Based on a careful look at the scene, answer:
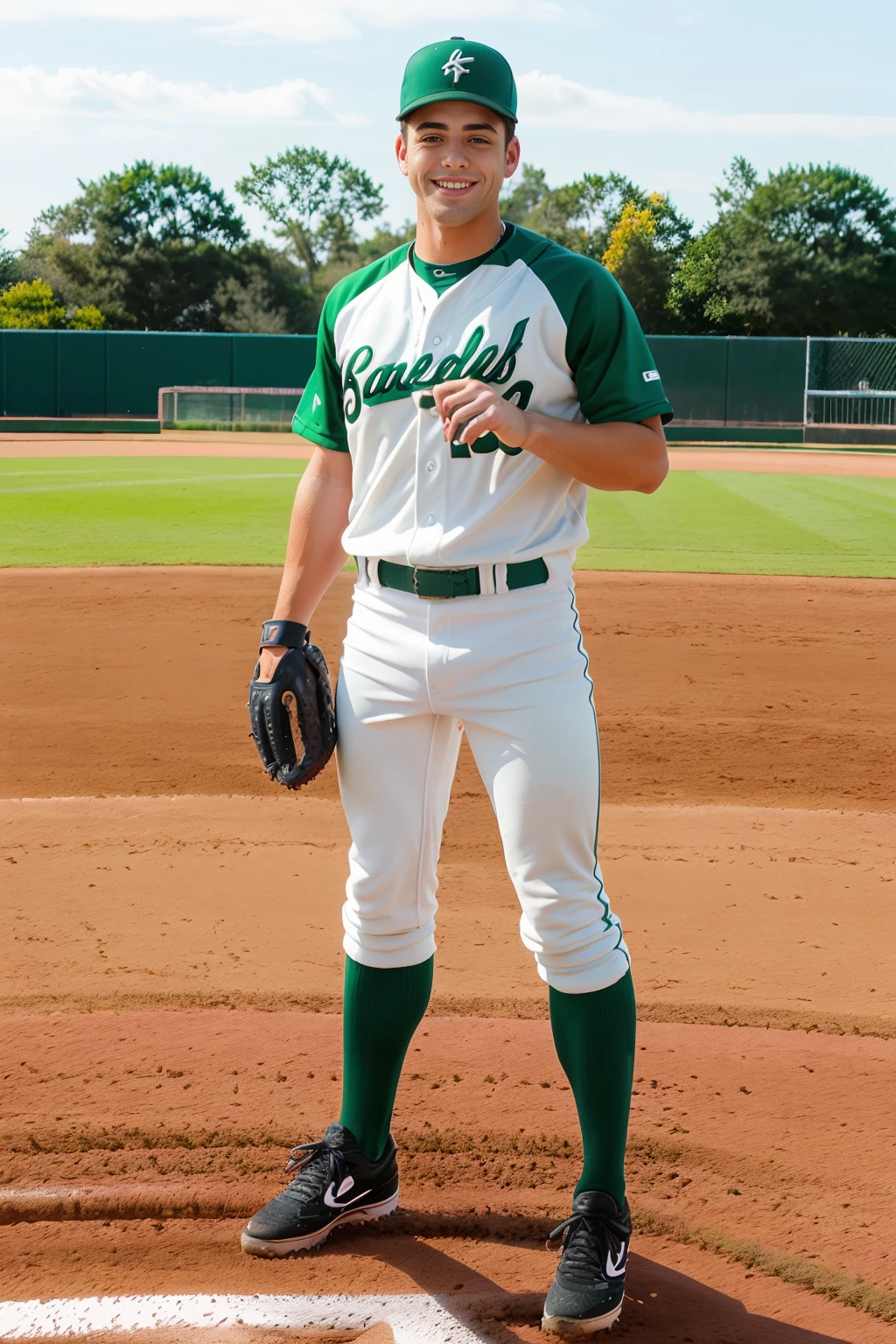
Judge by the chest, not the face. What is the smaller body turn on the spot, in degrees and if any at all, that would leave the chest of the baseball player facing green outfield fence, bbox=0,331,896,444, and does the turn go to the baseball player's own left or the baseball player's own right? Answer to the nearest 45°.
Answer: approximately 180°

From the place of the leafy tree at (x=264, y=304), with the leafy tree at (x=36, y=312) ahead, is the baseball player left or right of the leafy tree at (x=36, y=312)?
left

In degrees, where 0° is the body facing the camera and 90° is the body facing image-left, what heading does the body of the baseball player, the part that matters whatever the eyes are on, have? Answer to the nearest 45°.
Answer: approximately 0°

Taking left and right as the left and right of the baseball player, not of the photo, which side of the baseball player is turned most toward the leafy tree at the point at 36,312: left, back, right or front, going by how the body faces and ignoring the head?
back

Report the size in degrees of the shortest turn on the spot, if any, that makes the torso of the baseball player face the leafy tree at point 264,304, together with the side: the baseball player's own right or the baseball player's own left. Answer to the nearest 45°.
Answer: approximately 180°

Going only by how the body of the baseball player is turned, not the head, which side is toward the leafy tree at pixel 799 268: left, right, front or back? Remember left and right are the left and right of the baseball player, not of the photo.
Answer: back
